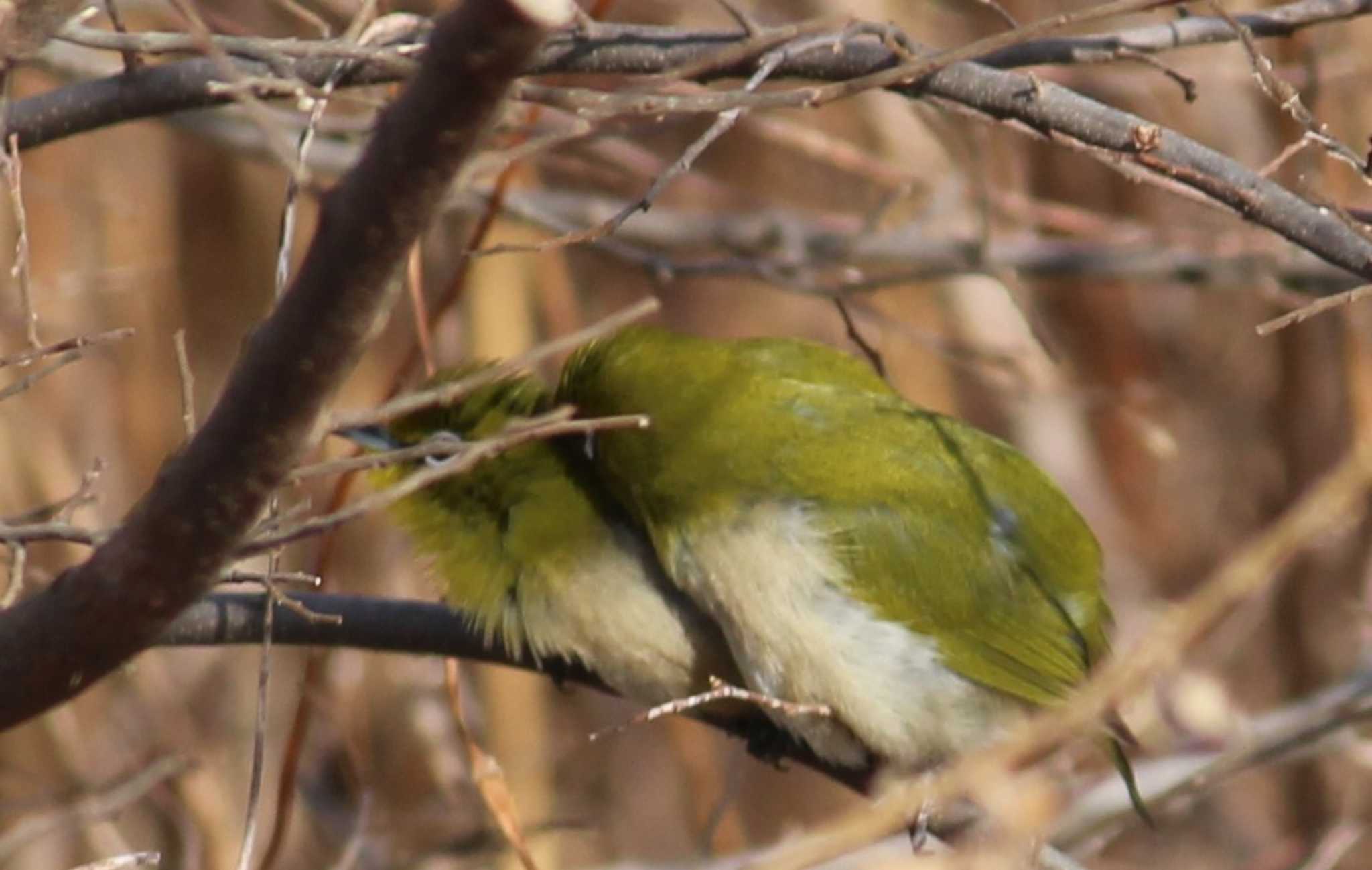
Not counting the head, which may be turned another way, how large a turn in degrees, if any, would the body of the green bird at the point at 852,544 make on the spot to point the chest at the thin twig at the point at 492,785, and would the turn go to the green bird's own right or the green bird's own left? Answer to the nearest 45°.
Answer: approximately 45° to the green bird's own left

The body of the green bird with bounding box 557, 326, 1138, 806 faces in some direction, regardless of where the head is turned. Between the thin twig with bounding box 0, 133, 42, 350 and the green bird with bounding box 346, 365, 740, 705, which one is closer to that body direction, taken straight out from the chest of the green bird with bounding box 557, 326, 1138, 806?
the green bird

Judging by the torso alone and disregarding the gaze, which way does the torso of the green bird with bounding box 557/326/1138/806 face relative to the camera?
to the viewer's left

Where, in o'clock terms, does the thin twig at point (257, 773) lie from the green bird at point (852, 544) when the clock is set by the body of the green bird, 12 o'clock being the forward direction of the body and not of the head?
The thin twig is roughly at 12 o'clock from the green bird.

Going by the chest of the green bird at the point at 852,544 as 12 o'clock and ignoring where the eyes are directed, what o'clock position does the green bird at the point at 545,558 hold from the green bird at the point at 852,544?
the green bird at the point at 545,558 is roughly at 12 o'clock from the green bird at the point at 852,544.
